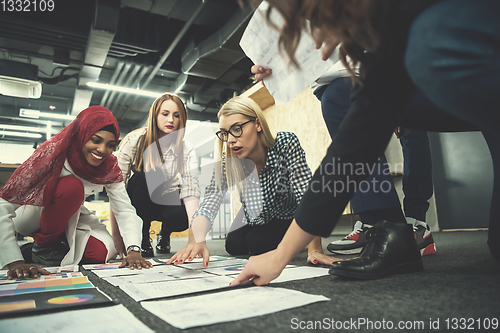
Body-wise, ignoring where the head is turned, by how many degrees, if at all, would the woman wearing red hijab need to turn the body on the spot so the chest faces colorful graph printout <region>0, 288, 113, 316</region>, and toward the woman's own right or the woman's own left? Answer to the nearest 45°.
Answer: approximately 45° to the woman's own right

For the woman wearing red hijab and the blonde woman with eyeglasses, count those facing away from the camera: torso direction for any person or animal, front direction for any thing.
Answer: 0

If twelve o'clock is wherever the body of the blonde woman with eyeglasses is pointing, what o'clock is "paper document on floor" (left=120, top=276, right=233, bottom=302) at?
The paper document on floor is roughly at 11 o'clock from the blonde woman with eyeglasses.

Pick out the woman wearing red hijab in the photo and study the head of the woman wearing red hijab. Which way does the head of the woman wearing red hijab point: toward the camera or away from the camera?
toward the camera

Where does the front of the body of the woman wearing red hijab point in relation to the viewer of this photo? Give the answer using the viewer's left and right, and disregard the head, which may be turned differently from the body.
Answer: facing the viewer and to the right of the viewer

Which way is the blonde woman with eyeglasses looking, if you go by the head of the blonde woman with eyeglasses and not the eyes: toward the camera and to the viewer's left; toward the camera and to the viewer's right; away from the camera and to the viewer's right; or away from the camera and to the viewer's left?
toward the camera and to the viewer's left

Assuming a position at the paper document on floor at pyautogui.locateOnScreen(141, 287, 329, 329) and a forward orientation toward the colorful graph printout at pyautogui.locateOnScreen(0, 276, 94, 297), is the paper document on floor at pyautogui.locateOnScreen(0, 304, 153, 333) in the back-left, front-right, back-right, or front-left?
front-left

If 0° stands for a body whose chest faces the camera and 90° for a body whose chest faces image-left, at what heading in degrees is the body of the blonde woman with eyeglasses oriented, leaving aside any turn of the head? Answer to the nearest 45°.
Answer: approximately 45°

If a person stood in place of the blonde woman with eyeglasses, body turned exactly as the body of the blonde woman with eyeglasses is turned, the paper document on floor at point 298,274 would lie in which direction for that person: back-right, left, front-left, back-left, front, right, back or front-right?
front-left

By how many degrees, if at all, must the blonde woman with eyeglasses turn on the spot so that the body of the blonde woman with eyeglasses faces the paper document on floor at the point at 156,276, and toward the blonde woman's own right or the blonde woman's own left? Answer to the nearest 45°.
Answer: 0° — they already face it

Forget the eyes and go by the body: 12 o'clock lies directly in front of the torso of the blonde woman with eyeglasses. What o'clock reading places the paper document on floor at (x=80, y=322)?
The paper document on floor is roughly at 11 o'clock from the blonde woman with eyeglasses.
